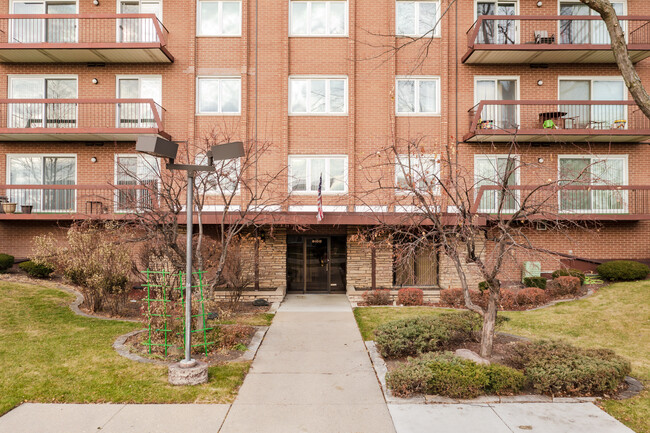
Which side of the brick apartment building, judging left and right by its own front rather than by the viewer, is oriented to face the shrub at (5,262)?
right

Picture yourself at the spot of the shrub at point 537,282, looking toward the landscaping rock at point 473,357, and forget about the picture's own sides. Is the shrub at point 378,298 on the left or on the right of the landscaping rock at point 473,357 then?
right

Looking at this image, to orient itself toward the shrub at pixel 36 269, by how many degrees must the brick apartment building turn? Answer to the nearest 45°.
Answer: approximately 90° to its right

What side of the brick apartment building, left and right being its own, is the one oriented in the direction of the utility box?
left

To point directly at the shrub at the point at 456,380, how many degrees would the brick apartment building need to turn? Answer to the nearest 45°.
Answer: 0° — it already faces it

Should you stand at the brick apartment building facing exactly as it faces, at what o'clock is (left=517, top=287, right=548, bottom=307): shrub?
The shrub is roughly at 10 o'clock from the brick apartment building.

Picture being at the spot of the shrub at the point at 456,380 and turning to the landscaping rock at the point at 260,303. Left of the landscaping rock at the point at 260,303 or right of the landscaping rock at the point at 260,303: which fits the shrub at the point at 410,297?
right

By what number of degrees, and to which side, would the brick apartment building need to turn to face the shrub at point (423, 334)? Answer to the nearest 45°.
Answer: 0° — it already faces it

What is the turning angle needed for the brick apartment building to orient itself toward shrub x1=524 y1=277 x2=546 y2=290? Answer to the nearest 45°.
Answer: approximately 90° to its left

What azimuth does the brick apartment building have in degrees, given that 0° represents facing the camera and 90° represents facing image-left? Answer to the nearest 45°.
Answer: approximately 0°

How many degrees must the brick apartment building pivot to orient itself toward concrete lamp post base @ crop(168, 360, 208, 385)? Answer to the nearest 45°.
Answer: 0° — it already faces it
